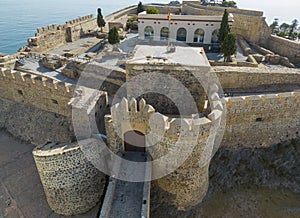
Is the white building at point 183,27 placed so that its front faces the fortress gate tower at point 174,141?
yes

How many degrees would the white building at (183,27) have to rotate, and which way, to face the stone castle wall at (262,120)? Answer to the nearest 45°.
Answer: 0° — it already faces it

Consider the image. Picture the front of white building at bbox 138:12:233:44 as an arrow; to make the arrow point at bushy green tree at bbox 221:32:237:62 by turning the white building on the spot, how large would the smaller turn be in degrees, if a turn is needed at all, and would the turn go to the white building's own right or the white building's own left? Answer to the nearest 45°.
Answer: approximately 45° to the white building's own left

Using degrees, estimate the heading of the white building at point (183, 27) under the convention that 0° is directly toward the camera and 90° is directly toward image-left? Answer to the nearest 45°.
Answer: approximately 0°

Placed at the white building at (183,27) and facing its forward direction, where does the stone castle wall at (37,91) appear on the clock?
The stone castle wall is roughly at 1 o'clock from the white building.

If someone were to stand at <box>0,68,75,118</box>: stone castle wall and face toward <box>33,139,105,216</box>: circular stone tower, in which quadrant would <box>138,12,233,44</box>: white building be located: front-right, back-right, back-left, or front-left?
back-left
